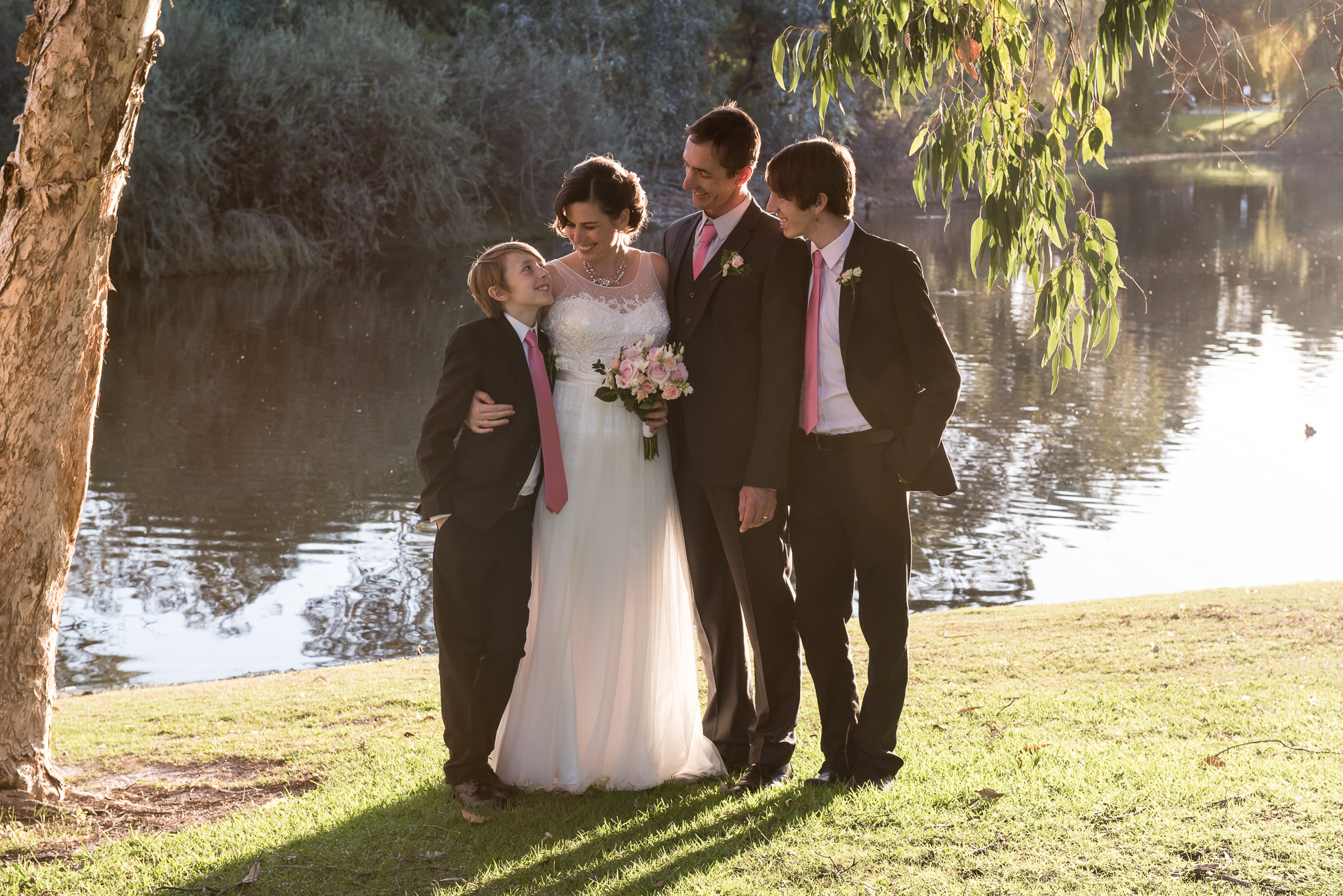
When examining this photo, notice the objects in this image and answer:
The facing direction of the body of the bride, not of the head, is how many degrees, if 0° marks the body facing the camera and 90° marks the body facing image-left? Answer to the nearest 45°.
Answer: approximately 0°

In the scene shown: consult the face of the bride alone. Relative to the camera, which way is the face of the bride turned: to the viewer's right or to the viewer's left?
to the viewer's left

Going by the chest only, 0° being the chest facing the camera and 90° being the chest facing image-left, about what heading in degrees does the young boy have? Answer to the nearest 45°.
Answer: approximately 315°

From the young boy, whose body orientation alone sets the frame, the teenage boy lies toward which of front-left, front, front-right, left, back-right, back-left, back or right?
front-left

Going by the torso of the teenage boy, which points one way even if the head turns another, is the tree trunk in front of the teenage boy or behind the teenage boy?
in front

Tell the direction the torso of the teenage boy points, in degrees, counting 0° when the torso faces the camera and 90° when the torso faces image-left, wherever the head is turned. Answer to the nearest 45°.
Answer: approximately 45°
